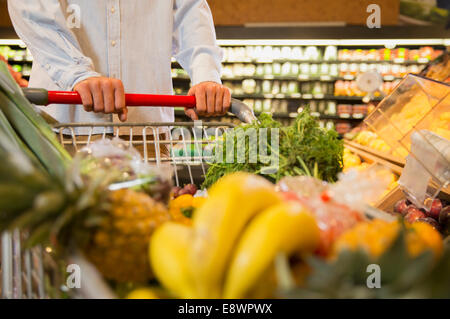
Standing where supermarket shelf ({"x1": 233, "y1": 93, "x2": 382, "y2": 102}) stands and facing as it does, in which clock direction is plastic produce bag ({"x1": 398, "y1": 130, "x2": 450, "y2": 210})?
The plastic produce bag is roughly at 12 o'clock from the supermarket shelf.

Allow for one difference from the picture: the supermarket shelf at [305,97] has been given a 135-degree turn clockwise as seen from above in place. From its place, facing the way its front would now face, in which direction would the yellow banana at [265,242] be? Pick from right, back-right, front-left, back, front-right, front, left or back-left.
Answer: back-left

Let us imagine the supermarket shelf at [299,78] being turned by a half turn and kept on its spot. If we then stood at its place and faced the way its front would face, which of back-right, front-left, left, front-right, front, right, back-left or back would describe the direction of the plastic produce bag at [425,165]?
back

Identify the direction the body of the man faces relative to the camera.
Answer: toward the camera

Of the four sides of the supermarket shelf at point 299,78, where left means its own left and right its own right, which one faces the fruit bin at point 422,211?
front

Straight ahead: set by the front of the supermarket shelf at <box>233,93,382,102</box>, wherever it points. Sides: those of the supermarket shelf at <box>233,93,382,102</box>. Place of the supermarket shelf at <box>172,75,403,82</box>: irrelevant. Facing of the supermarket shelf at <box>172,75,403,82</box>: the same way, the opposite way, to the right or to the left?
the same way

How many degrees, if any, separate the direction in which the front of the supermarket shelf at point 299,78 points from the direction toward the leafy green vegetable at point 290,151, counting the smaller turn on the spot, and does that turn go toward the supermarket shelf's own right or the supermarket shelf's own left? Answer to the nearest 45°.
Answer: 0° — it already faces it

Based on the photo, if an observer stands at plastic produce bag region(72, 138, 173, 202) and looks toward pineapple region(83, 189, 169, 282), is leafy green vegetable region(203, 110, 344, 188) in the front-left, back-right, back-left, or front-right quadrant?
back-left

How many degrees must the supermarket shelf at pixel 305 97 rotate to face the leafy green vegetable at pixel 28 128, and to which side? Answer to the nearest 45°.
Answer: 0° — it already faces it

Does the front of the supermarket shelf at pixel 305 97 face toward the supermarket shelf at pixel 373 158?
yes

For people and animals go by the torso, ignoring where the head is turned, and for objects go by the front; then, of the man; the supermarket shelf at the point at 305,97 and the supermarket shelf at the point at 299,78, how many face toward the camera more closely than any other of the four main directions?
3

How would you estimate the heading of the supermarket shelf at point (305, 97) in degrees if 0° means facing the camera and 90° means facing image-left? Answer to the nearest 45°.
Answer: approximately 0°

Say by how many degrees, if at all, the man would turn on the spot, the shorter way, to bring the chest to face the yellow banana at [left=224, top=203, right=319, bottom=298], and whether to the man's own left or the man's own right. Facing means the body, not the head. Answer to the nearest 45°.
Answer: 0° — they already face it

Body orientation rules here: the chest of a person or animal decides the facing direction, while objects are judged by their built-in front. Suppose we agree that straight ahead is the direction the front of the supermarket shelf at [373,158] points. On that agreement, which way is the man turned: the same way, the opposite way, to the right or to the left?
to the left

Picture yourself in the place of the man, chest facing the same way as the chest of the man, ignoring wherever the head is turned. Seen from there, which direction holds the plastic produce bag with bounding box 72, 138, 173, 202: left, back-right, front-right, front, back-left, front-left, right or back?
front
